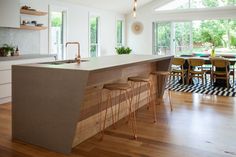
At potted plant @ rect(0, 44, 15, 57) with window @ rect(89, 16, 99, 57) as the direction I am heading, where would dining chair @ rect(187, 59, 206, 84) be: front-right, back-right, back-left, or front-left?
front-right

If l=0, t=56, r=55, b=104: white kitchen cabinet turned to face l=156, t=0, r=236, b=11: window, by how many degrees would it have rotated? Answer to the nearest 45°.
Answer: approximately 90° to its left

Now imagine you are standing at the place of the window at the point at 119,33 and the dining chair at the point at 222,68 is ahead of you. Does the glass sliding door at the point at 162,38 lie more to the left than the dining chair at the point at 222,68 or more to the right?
left

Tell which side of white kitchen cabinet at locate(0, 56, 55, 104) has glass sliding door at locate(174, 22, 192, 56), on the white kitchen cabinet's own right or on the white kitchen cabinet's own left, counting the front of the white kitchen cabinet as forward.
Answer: on the white kitchen cabinet's own left

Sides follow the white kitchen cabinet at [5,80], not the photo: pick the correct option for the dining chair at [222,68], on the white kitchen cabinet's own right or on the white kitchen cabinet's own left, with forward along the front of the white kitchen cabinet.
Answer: on the white kitchen cabinet's own left
